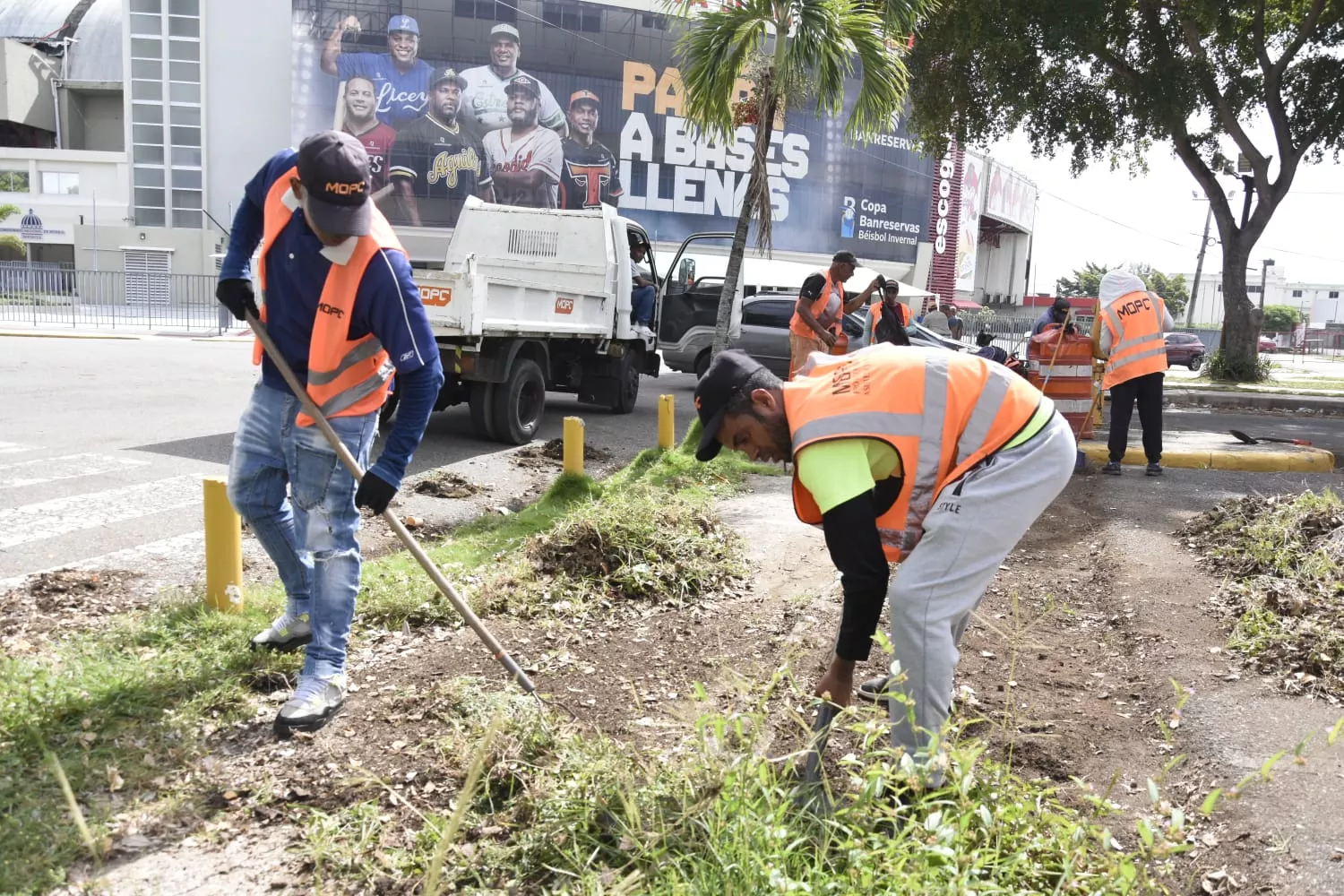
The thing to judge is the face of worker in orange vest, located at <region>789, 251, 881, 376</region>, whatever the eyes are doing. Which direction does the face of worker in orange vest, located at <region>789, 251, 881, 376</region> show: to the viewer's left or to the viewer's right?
to the viewer's right

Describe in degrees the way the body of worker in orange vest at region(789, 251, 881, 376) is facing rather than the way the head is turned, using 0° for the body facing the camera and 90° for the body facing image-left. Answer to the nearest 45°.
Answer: approximately 315°

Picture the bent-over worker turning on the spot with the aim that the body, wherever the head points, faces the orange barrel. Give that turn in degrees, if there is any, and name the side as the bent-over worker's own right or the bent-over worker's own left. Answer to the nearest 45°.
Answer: approximately 90° to the bent-over worker's own right

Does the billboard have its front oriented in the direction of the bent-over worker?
yes

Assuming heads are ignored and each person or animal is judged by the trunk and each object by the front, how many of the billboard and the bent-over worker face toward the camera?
1

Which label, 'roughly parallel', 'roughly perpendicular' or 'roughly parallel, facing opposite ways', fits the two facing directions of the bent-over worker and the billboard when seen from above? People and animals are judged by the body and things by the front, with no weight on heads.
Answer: roughly perpendicular

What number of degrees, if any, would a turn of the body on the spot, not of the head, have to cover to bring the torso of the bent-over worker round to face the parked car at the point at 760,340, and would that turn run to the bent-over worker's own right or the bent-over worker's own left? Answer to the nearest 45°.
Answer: approximately 90° to the bent-over worker's own right

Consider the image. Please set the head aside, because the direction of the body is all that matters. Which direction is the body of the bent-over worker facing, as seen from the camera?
to the viewer's left

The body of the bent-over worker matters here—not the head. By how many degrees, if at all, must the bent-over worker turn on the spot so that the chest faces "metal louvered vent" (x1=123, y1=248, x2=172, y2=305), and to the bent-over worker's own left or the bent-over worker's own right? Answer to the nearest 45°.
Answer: approximately 45° to the bent-over worker's own right

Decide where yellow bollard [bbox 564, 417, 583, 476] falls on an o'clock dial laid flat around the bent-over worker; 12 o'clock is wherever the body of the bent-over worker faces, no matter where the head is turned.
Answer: The yellow bollard is roughly at 2 o'clock from the bent-over worker.
